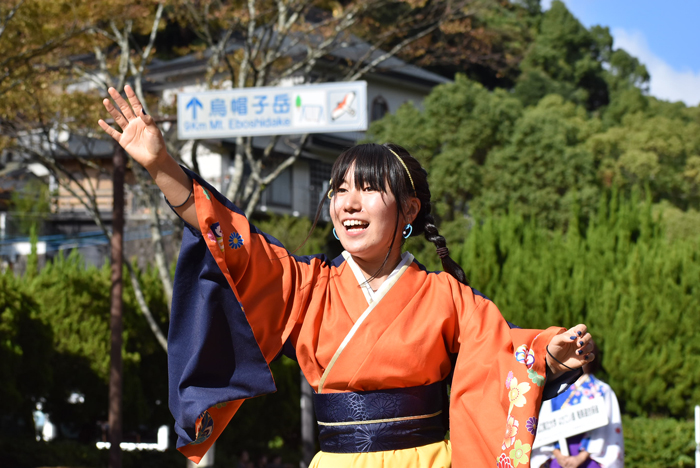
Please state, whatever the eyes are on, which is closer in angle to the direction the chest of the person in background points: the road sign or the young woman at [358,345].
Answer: the young woman

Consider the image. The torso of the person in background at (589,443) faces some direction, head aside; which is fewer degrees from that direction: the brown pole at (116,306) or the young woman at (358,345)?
the young woman

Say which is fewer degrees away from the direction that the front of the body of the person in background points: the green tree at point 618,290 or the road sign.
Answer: the road sign

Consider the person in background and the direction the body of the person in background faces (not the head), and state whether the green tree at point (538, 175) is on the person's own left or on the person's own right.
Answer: on the person's own right

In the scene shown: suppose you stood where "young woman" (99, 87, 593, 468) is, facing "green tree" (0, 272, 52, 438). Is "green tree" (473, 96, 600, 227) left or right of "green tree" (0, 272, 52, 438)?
right

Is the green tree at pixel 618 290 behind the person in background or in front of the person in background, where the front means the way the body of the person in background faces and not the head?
behind

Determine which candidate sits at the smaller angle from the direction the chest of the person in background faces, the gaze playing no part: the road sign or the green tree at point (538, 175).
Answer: the road sign

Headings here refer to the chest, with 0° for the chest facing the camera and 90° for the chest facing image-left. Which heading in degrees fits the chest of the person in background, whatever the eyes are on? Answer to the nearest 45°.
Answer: approximately 45°

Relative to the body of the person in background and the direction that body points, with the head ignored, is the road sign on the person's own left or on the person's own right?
on the person's own right

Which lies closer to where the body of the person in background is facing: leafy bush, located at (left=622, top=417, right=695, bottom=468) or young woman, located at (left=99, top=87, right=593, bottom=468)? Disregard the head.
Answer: the young woman

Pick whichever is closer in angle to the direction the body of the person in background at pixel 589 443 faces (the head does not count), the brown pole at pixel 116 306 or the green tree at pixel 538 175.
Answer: the brown pole
